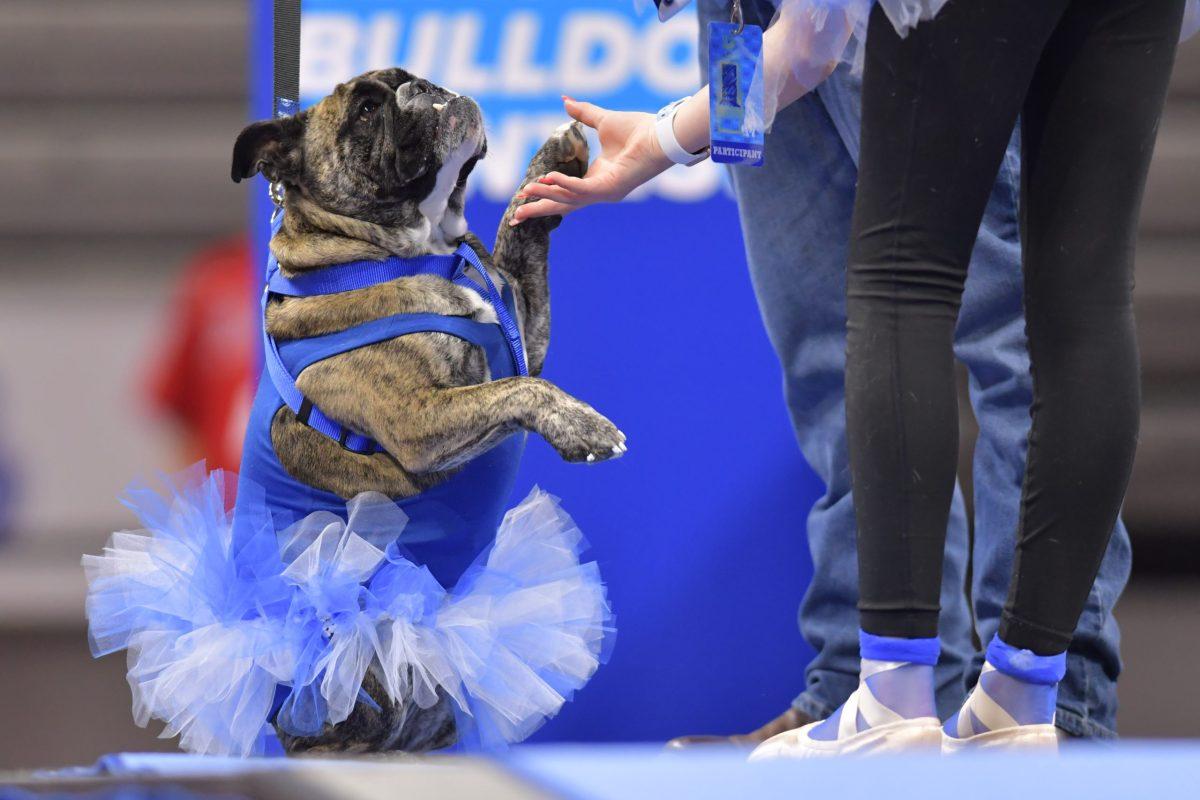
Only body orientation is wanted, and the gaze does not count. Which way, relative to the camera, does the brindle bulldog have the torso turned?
to the viewer's right
